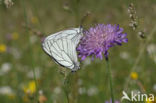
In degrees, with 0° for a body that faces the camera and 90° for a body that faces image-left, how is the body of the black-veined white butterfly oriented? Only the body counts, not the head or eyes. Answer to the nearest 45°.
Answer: approximately 270°
